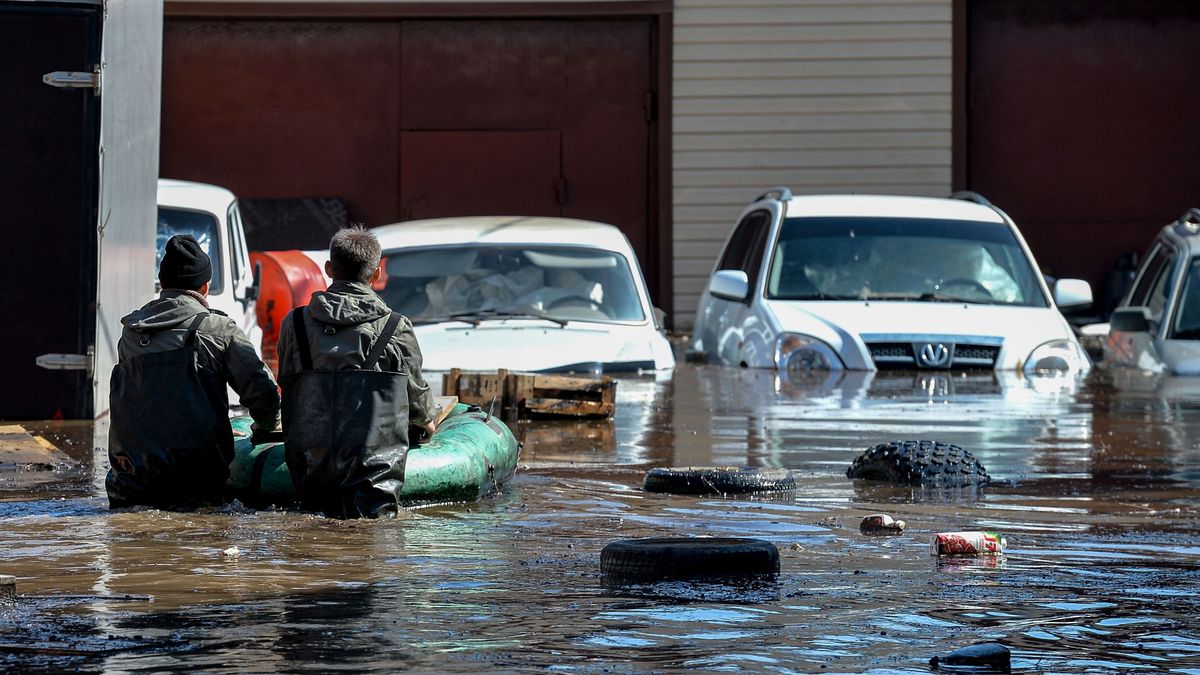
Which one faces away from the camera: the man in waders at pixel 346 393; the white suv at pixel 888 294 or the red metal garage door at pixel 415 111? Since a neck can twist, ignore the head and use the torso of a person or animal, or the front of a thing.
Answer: the man in waders

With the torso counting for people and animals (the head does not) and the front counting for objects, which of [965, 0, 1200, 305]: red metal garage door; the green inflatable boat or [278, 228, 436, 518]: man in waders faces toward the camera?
the red metal garage door

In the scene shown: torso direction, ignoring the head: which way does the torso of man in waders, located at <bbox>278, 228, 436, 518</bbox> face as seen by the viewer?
away from the camera

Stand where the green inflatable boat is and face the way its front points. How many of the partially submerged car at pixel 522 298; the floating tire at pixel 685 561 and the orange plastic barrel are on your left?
2

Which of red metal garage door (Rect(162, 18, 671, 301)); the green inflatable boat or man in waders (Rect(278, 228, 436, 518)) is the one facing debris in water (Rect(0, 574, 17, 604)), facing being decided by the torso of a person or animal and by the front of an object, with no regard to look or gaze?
the red metal garage door

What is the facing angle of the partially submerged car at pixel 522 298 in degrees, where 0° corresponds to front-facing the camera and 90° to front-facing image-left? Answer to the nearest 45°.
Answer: approximately 0°

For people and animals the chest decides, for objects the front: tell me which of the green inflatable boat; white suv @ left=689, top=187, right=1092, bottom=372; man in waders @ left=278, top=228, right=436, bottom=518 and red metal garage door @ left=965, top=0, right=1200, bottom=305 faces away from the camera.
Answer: the man in waders

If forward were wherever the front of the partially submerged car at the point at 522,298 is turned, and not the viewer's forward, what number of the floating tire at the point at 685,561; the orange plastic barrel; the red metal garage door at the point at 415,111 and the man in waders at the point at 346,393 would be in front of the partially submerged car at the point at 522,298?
2

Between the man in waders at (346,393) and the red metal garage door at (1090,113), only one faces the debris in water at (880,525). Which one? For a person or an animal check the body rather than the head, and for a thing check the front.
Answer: the red metal garage door

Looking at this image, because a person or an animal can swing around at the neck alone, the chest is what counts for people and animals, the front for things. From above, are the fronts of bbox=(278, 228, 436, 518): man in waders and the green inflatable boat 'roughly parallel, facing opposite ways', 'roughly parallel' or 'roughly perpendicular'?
roughly perpendicular

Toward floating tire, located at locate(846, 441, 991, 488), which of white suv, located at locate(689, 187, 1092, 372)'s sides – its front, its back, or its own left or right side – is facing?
front

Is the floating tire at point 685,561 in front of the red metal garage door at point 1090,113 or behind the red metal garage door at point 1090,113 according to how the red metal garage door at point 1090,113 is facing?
in front

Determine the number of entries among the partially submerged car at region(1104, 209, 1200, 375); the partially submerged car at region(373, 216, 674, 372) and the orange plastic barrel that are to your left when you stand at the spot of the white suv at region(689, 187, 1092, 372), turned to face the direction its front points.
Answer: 1

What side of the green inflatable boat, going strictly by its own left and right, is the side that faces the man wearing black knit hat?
back

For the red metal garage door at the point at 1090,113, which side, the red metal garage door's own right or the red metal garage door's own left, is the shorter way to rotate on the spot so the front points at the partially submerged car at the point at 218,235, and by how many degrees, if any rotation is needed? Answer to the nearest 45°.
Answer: approximately 45° to the red metal garage door's own right

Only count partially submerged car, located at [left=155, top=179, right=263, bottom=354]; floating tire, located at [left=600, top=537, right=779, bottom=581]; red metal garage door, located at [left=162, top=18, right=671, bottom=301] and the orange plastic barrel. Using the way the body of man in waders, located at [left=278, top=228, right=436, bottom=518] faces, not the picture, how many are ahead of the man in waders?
3

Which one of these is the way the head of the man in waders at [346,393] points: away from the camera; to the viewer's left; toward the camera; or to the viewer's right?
away from the camera

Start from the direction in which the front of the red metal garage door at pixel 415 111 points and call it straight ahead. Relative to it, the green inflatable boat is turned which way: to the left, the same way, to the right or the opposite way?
to the left
